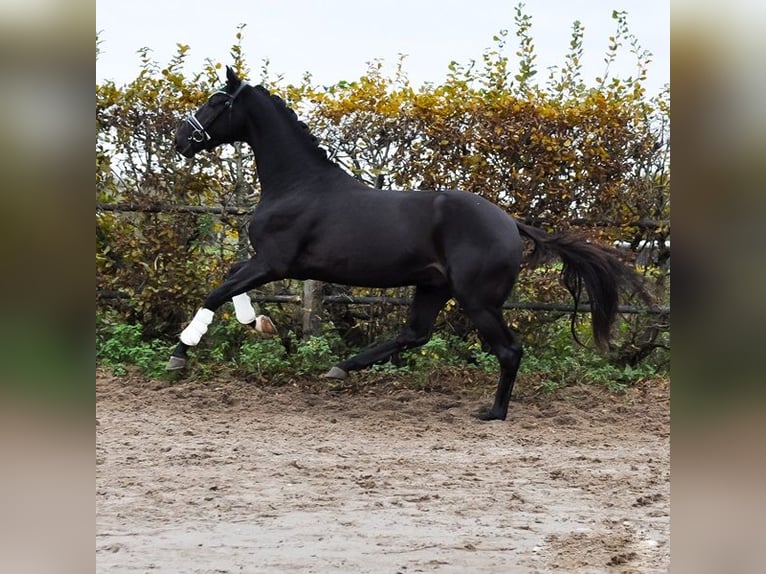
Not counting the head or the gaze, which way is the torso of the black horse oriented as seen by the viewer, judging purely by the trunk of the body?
to the viewer's left

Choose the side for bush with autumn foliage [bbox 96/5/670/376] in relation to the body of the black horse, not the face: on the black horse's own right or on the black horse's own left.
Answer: on the black horse's own right
